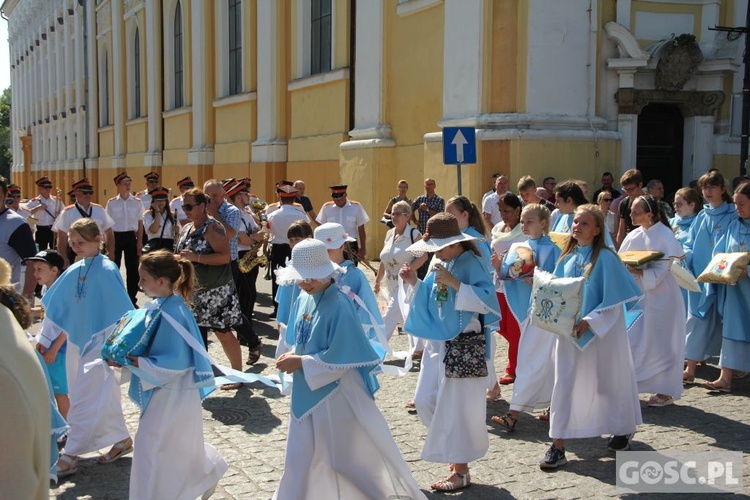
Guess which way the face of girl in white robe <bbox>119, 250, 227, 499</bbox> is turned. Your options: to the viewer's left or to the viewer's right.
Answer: to the viewer's left

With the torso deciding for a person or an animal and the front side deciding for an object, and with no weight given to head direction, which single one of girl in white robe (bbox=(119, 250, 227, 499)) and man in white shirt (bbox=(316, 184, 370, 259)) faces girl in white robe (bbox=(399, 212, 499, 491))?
the man in white shirt

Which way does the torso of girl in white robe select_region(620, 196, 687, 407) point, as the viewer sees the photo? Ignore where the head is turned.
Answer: to the viewer's left

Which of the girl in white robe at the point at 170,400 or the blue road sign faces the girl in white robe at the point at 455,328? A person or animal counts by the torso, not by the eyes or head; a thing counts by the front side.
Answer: the blue road sign

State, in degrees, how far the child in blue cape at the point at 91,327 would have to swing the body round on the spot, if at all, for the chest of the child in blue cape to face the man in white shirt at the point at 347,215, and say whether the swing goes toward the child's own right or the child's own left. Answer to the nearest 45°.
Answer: approximately 180°

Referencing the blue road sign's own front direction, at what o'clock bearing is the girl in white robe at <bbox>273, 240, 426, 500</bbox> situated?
The girl in white robe is roughly at 12 o'clock from the blue road sign.

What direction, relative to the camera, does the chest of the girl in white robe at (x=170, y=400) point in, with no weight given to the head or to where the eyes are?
to the viewer's left

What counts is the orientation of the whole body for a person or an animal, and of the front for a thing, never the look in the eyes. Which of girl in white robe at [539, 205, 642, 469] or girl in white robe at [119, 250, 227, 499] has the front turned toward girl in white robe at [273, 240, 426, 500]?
girl in white robe at [539, 205, 642, 469]

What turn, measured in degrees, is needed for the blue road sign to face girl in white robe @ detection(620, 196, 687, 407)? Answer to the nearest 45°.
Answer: approximately 45° to its left

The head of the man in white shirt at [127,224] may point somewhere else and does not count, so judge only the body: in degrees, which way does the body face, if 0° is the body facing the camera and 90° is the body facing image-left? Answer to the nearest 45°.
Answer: approximately 0°

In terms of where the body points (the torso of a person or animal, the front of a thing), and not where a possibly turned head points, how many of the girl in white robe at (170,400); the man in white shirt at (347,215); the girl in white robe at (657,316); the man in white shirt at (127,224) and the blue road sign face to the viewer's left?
2
